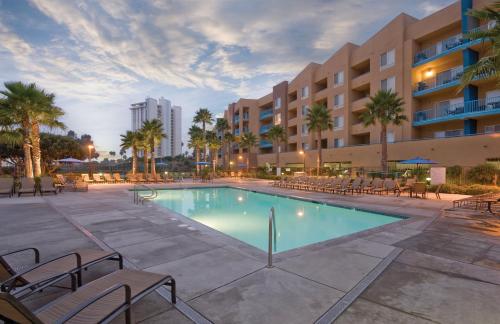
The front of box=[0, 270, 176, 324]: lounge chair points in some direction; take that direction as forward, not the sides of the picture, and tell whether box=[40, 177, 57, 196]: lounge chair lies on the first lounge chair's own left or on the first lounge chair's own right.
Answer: on the first lounge chair's own left

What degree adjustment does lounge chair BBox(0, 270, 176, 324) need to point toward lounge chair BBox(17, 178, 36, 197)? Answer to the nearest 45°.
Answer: approximately 45° to its left

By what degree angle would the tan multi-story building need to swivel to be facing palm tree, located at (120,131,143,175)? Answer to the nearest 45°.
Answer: approximately 45° to its right

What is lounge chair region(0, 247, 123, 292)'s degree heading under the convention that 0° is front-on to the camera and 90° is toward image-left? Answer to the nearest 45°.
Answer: approximately 225°

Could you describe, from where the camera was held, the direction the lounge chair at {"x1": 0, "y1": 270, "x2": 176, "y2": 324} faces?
facing away from the viewer and to the right of the viewer

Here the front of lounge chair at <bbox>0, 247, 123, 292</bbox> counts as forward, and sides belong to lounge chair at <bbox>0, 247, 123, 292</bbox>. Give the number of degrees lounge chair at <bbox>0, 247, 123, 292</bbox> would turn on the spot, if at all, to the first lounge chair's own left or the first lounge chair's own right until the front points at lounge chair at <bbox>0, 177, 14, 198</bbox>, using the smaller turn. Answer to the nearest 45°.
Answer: approximately 45° to the first lounge chair's own left
